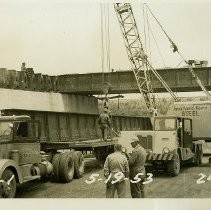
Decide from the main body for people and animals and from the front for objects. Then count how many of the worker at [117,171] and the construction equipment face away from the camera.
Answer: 1

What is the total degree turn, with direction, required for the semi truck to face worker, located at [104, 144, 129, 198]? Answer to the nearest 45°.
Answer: approximately 90° to its left

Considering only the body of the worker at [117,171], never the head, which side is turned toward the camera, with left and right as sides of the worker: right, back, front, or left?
back

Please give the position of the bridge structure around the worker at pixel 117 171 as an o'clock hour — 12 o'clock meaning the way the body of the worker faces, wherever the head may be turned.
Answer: The bridge structure is roughly at 12 o'clock from the worker.

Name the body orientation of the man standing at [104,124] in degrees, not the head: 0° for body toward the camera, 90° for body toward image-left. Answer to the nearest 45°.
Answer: approximately 180°

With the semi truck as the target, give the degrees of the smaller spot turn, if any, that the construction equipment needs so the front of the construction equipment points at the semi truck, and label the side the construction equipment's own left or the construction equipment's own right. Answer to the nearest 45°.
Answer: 0° — it already faces it

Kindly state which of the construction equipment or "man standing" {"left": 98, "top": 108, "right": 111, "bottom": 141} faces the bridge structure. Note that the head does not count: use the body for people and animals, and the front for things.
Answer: the man standing
